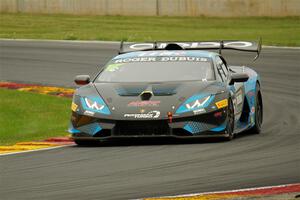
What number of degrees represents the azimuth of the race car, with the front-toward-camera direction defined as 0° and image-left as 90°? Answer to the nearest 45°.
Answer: approximately 0°
